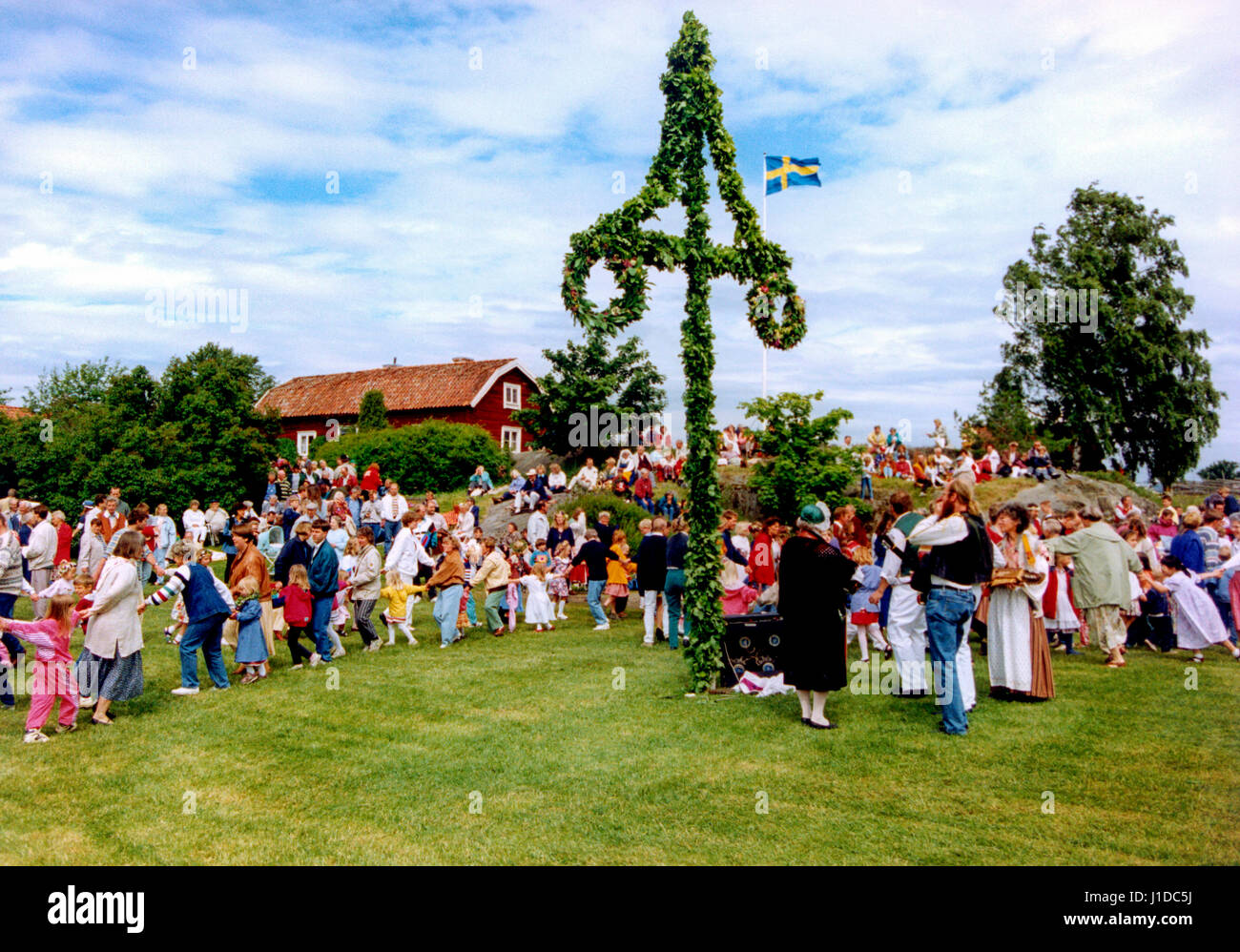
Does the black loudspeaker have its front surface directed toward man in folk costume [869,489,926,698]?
no

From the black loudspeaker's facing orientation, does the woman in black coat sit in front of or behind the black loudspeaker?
in front

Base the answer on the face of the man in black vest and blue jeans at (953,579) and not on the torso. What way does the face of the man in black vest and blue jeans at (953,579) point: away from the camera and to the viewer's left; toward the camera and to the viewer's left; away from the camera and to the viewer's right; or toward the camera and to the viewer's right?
away from the camera and to the viewer's left

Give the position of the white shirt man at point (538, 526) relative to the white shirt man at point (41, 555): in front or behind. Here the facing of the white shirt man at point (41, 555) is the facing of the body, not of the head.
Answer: behind

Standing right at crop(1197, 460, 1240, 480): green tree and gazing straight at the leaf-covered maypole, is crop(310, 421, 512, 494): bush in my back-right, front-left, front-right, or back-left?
front-right

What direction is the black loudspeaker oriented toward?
toward the camera

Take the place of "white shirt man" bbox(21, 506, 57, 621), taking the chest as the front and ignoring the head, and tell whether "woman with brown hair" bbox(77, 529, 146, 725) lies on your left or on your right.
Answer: on your left

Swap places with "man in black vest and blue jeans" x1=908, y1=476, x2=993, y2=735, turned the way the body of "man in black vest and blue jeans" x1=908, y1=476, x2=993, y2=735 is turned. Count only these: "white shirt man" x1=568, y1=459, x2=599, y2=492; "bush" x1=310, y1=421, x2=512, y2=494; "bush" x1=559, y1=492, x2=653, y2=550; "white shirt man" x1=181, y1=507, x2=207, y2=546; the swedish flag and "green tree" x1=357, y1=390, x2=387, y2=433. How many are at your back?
0

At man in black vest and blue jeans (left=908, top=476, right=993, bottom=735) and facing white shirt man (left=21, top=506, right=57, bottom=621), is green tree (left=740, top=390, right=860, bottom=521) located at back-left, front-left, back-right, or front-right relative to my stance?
front-right

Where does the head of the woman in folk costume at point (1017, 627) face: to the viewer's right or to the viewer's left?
to the viewer's left

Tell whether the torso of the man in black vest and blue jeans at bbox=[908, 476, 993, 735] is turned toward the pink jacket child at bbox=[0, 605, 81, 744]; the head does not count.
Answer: no
